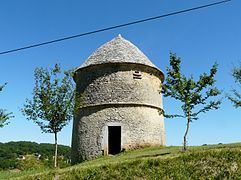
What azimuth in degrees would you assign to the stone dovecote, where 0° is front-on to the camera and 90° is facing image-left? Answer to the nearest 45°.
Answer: approximately 0°
